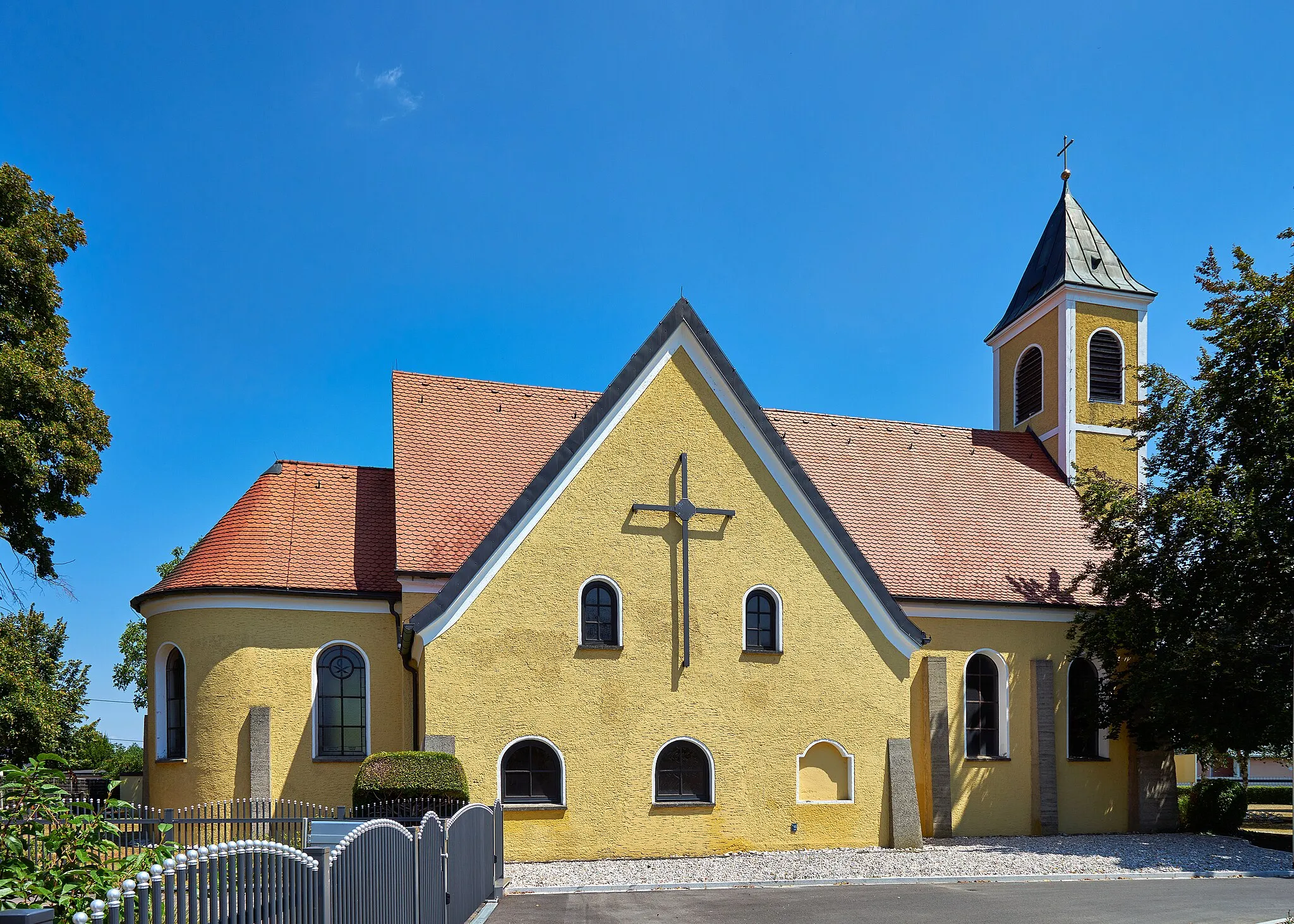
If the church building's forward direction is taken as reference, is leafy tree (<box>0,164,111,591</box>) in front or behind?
behind

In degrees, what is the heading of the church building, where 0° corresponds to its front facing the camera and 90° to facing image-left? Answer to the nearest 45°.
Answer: approximately 270°

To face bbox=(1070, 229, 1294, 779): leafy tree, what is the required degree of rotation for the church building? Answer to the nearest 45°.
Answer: approximately 90° to its left
